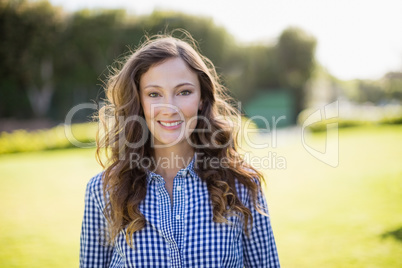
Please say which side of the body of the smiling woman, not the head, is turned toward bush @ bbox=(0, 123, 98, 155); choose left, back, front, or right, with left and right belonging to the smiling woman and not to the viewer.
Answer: back

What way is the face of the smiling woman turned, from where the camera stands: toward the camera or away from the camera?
toward the camera

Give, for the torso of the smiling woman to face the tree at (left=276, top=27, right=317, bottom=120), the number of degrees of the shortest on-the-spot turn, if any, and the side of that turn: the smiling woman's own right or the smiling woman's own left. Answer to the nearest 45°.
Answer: approximately 180°

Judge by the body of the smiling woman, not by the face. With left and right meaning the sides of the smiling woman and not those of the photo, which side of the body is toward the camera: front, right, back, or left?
front

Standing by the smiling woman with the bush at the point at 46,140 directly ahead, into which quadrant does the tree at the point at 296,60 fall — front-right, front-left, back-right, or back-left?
front-right
